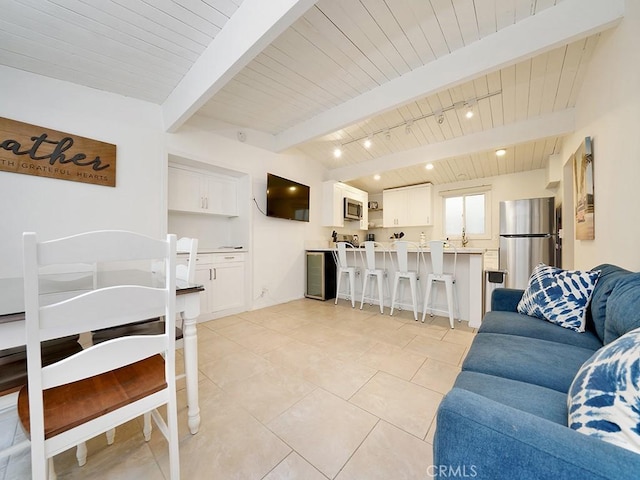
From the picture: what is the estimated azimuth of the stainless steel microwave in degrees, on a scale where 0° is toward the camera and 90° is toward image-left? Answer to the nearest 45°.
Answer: approximately 315°

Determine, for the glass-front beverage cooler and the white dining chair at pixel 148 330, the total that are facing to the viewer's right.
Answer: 0

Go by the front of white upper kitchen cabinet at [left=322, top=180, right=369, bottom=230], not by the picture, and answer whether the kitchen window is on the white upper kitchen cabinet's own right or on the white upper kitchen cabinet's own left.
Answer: on the white upper kitchen cabinet's own left

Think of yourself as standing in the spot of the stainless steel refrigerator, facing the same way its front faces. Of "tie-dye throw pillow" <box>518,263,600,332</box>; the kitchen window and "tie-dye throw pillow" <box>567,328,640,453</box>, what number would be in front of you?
2

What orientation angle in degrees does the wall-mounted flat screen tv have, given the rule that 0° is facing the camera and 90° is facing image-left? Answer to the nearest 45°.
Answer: approximately 315°

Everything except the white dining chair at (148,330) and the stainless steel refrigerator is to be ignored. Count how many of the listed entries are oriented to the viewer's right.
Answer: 0

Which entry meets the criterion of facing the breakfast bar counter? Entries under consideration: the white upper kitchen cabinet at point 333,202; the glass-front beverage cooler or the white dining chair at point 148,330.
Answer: the white upper kitchen cabinet

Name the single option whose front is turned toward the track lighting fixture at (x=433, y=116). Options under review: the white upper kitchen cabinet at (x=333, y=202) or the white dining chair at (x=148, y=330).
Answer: the white upper kitchen cabinet

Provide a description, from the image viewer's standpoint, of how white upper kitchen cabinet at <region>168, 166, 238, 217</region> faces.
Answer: facing the viewer and to the right of the viewer

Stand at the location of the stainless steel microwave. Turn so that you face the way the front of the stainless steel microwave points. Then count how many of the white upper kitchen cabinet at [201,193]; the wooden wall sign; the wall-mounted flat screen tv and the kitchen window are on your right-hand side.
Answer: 3

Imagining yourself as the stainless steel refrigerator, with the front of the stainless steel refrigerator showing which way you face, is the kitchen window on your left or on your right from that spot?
on your right

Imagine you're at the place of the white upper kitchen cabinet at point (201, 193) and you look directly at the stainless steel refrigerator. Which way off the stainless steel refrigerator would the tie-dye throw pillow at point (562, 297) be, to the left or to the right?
right

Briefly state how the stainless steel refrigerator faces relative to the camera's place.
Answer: facing the viewer

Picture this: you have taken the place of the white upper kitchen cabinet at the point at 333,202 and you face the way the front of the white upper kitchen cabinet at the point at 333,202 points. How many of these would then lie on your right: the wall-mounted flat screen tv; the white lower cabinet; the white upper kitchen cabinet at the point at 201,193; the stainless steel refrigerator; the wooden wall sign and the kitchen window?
4
